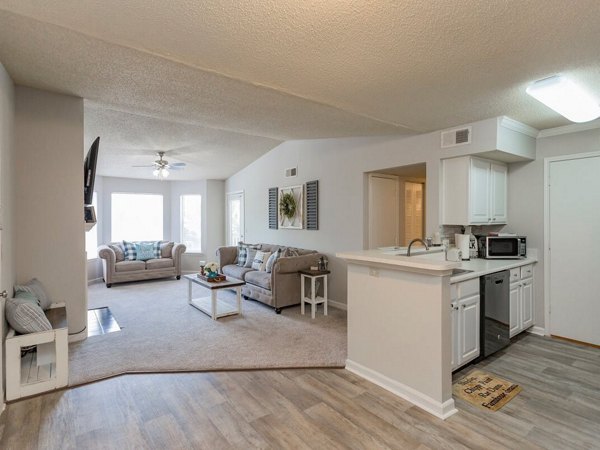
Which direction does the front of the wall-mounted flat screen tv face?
to the viewer's right

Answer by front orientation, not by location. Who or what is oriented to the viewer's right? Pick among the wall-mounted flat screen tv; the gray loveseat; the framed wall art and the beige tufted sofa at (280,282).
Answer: the wall-mounted flat screen tv

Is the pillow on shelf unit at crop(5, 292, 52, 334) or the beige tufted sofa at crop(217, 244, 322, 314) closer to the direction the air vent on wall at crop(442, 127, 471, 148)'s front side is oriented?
the pillow on shelf unit

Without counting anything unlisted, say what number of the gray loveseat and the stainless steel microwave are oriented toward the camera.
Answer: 2

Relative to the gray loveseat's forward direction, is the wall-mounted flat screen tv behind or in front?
in front

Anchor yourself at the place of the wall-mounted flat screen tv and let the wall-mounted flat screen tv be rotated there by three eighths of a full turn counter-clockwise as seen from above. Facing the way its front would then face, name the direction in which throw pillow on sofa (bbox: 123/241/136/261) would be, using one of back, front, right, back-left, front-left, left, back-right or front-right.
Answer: front-right

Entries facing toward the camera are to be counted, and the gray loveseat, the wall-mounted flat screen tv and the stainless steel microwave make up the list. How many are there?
2

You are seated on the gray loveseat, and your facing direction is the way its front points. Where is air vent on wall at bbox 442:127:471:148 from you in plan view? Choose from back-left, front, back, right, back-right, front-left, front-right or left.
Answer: front-left

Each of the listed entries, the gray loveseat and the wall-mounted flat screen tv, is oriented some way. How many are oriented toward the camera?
1

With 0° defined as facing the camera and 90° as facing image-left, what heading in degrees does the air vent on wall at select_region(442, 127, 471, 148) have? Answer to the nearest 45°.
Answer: approximately 45°

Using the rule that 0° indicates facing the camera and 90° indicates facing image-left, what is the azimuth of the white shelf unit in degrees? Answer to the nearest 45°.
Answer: approximately 315°

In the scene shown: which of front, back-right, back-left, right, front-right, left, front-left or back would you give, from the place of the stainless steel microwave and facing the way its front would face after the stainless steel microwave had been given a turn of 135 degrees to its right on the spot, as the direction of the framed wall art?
front-left

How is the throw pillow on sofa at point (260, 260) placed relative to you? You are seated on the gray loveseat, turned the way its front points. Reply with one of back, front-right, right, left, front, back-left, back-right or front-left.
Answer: front-left
